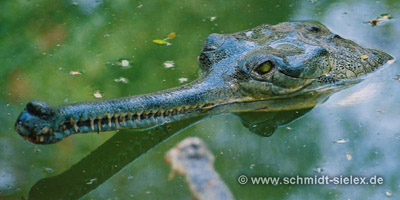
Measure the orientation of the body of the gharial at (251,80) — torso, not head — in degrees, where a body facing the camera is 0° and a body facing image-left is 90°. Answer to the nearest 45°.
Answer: approximately 45°

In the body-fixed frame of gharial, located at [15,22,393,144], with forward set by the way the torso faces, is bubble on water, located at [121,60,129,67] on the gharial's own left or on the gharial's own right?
on the gharial's own right

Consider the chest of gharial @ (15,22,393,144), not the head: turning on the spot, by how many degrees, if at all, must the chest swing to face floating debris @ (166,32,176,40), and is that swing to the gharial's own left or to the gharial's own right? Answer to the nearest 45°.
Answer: approximately 90° to the gharial's own right

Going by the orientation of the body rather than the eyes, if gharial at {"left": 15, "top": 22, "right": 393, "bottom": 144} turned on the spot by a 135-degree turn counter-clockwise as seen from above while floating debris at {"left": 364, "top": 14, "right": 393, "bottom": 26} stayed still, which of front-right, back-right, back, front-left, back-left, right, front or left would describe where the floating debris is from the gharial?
front-left

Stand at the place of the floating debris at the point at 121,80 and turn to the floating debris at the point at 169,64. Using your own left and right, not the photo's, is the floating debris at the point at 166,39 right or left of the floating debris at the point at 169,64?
left

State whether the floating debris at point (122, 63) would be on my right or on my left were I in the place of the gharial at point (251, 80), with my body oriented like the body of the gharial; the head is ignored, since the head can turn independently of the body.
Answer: on my right

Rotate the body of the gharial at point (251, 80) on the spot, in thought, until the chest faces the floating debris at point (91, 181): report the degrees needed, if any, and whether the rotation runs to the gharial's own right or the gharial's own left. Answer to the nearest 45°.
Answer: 0° — it already faces it
